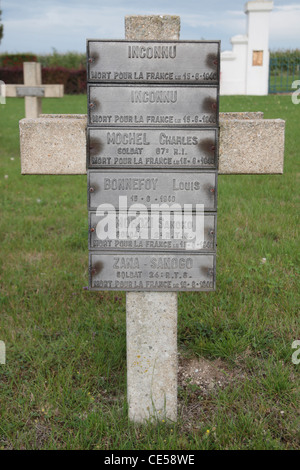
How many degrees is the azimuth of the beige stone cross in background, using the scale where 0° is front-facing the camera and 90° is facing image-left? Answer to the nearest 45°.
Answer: approximately 0°

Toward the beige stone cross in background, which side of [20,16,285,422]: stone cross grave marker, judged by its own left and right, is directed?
back

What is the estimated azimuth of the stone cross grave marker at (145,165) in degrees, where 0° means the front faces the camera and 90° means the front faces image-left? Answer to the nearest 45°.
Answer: approximately 0°

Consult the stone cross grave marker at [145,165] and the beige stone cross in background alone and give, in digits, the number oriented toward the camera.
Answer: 2

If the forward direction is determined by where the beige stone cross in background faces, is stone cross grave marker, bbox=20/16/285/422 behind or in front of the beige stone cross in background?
in front

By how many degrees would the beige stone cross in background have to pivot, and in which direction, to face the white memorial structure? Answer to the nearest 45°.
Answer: approximately 135° to its left

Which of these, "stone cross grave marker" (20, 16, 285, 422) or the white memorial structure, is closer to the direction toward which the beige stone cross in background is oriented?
the stone cross grave marker
